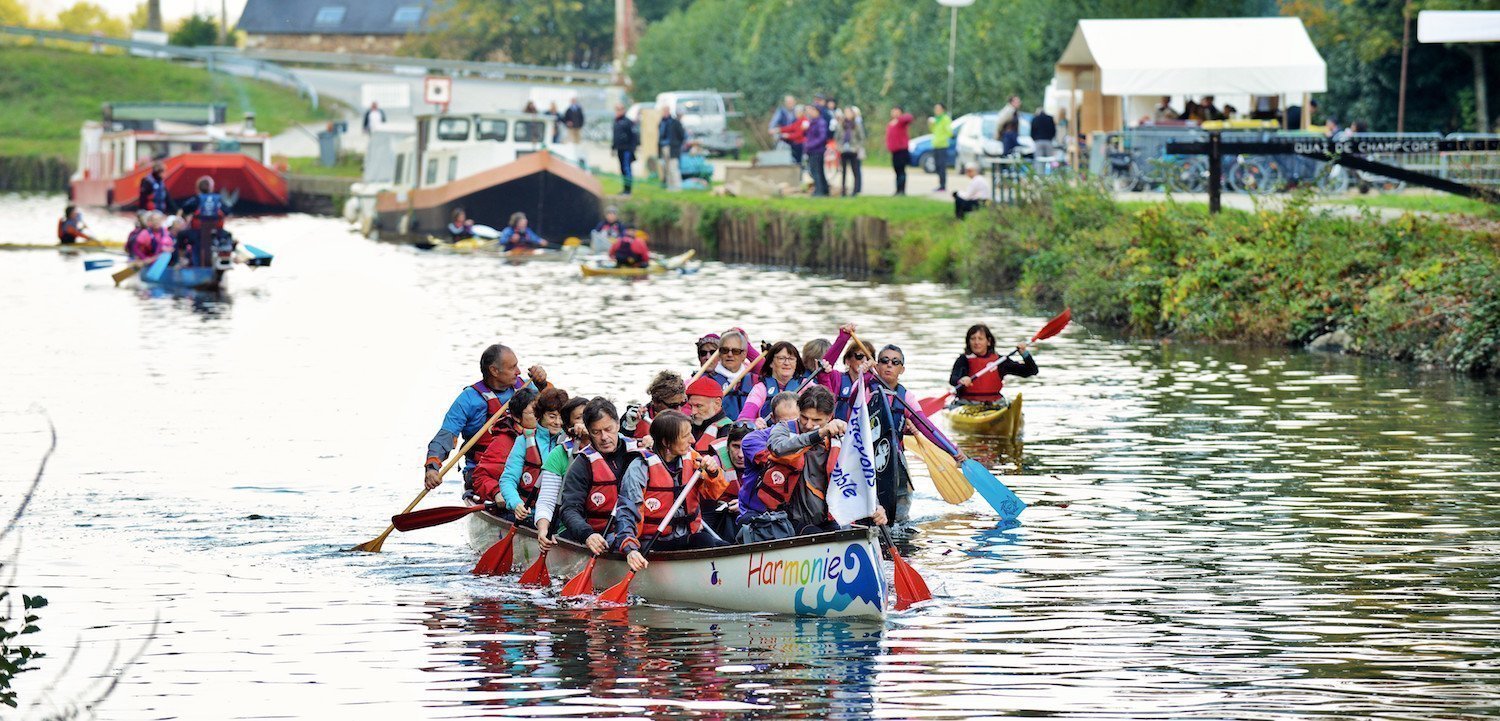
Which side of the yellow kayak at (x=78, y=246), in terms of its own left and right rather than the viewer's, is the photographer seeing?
right

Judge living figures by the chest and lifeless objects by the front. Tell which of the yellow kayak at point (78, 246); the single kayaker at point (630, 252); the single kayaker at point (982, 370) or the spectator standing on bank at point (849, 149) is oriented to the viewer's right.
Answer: the yellow kayak

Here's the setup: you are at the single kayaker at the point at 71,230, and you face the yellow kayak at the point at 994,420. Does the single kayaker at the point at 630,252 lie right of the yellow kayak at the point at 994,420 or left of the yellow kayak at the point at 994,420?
left

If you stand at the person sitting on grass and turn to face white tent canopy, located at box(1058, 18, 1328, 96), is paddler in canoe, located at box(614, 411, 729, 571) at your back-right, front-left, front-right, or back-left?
back-right

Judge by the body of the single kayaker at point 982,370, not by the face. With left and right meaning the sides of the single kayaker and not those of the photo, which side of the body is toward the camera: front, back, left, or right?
front

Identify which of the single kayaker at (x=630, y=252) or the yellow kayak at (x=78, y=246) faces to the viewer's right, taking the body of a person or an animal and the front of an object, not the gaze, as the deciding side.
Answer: the yellow kayak

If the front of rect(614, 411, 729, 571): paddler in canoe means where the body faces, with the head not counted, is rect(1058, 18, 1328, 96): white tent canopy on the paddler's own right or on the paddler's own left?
on the paddler's own left

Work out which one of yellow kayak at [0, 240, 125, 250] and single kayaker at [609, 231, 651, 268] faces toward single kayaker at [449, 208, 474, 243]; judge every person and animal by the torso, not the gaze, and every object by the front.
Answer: the yellow kayak

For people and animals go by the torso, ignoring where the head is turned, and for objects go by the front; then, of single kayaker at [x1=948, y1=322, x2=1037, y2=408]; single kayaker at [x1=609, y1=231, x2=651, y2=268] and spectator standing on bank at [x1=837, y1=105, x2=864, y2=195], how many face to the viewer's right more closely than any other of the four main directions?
0

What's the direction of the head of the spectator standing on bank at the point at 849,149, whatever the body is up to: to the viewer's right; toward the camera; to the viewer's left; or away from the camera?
toward the camera

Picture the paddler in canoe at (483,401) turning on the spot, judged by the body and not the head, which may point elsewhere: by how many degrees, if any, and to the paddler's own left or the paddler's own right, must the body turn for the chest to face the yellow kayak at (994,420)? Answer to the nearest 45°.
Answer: approximately 90° to the paddler's own left

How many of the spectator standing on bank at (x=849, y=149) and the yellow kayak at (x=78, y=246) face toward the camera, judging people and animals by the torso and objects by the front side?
1

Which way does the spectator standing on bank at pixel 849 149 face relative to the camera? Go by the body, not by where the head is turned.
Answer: toward the camera

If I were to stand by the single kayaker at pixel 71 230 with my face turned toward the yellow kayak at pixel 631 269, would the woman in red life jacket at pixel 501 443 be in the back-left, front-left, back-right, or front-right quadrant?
front-right

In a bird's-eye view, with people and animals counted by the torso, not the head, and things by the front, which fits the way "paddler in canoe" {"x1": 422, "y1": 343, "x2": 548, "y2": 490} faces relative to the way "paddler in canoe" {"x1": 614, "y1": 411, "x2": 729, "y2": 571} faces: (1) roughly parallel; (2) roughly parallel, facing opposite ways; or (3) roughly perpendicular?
roughly parallel

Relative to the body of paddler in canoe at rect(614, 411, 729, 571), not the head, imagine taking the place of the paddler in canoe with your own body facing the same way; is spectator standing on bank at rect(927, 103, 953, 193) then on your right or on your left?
on your left

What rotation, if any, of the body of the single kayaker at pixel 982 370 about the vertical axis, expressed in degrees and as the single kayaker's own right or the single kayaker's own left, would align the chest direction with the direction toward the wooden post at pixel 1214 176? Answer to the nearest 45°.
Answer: approximately 180°
